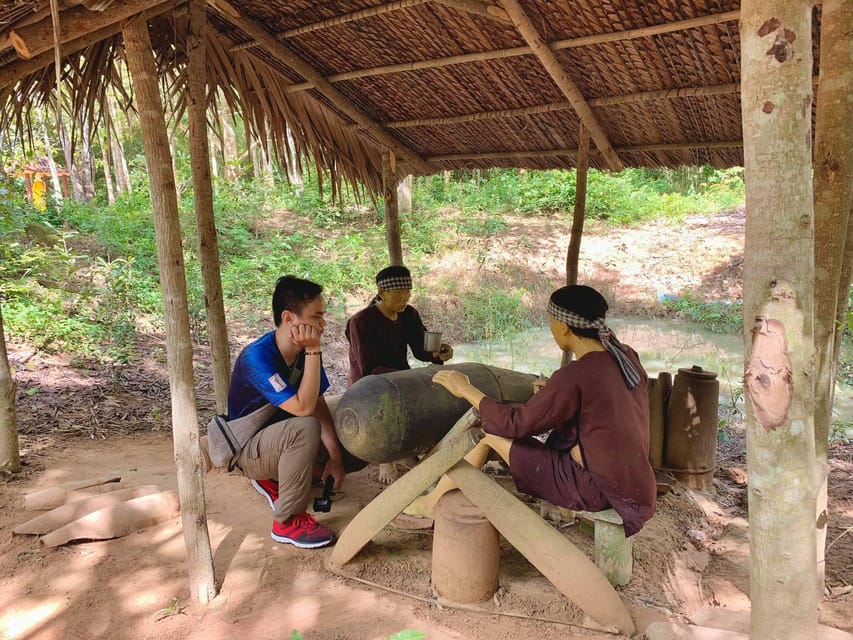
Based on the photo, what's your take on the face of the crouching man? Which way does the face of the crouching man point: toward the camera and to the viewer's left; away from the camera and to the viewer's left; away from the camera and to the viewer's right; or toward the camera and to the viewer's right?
toward the camera and to the viewer's right

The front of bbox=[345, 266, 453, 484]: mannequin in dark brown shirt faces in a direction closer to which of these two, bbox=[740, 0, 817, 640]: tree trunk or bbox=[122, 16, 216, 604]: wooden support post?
the tree trunk

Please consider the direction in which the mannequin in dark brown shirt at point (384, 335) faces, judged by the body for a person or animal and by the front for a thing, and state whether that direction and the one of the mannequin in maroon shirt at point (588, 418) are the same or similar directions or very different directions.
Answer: very different directions

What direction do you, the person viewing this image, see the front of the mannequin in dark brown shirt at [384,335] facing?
facing the viewer and to the right of the viewer

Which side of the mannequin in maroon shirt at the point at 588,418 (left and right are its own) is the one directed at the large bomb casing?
front

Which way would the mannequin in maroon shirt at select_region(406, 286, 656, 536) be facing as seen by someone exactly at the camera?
facing away from the viewer and to the left of the viewer

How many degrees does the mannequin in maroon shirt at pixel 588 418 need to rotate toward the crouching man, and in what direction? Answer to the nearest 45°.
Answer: approximately 45° to its left

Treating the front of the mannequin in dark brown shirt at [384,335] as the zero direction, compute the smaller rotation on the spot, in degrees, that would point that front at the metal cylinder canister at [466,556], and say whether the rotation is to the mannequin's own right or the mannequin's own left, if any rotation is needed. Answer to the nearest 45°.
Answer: approximately 45° to the mannequin's own right

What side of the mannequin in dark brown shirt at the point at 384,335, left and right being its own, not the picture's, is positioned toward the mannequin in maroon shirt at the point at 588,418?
front
